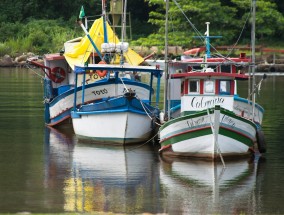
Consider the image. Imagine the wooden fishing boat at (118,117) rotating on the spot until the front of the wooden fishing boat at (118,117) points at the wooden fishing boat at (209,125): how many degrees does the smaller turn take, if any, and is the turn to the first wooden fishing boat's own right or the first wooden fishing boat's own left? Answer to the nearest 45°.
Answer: approximately 45° to the first wooden fishing boat's own left

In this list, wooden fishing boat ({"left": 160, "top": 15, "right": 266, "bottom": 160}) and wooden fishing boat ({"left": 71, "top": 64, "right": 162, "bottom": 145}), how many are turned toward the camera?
2

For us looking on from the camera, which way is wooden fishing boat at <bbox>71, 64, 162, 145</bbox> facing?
facing the viewer

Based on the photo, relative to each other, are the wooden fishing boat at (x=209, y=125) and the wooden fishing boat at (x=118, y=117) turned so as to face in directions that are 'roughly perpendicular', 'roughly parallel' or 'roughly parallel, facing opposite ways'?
roughly parallel

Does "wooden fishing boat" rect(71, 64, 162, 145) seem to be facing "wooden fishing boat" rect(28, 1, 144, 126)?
no

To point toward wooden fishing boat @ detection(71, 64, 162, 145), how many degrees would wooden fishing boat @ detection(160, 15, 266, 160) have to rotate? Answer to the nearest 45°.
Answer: approximately 135° to its right

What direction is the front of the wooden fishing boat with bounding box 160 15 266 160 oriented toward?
toward the camera
